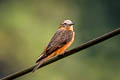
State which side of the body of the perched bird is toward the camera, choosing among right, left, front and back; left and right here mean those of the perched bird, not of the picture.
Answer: right
